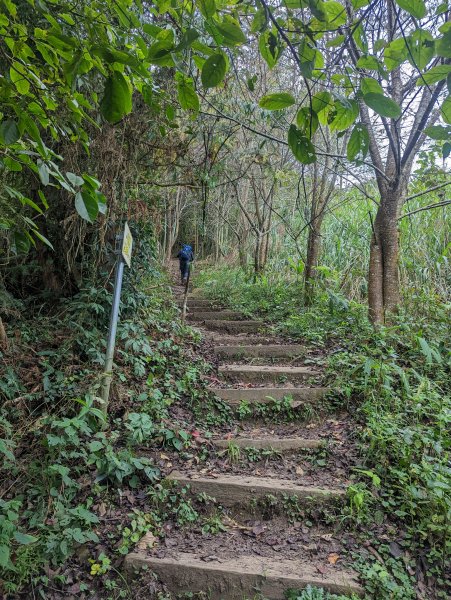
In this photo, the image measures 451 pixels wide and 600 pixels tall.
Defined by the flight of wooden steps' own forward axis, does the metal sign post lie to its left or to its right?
on its right

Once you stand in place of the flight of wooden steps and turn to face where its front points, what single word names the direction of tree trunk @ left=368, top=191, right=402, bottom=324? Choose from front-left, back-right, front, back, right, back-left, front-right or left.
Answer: back-left

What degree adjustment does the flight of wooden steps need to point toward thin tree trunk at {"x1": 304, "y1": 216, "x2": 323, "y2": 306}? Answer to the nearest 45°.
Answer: approximately 180°

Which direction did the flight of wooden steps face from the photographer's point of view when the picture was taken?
facing the viewer
